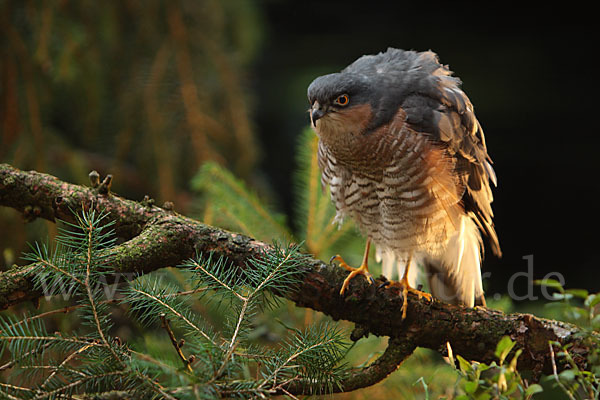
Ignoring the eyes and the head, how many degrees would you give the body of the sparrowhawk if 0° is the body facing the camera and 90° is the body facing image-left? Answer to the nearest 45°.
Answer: approximately 45°
